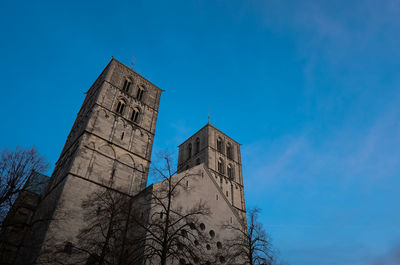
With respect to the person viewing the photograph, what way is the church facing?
facing the viewer and to the right of the viewer
